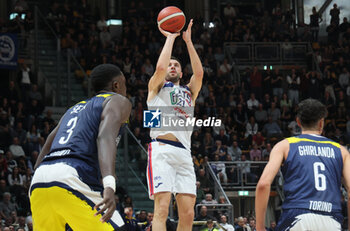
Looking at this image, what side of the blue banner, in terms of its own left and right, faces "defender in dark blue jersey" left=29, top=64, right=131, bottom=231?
front

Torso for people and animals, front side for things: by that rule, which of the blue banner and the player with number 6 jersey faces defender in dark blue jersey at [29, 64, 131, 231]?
the blue banner

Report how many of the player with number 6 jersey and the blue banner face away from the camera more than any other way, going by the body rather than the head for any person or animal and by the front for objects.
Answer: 1

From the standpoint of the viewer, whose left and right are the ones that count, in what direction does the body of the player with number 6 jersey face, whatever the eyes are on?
facing away from the viewer

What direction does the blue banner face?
toward the camera

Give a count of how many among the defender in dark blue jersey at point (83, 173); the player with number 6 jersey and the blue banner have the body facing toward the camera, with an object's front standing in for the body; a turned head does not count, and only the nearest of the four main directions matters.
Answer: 1

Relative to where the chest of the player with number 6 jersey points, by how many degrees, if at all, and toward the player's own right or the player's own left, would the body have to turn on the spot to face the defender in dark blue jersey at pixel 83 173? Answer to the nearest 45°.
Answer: approximately 135° to the player's own left

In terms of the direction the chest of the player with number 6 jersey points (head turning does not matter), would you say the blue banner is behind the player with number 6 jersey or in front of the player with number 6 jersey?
in front

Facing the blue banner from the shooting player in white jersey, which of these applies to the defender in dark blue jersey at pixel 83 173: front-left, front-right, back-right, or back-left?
back-left

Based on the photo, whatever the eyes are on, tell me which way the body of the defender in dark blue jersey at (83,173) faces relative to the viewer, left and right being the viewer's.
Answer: facing away from the viewer and to the right of the viewer

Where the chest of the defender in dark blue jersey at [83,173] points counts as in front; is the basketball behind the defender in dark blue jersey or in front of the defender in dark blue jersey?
in front

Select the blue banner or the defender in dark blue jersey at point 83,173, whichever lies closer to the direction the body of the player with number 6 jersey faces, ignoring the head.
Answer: the blue banner

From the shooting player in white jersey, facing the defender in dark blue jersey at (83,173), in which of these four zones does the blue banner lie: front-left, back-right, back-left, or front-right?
back-right
